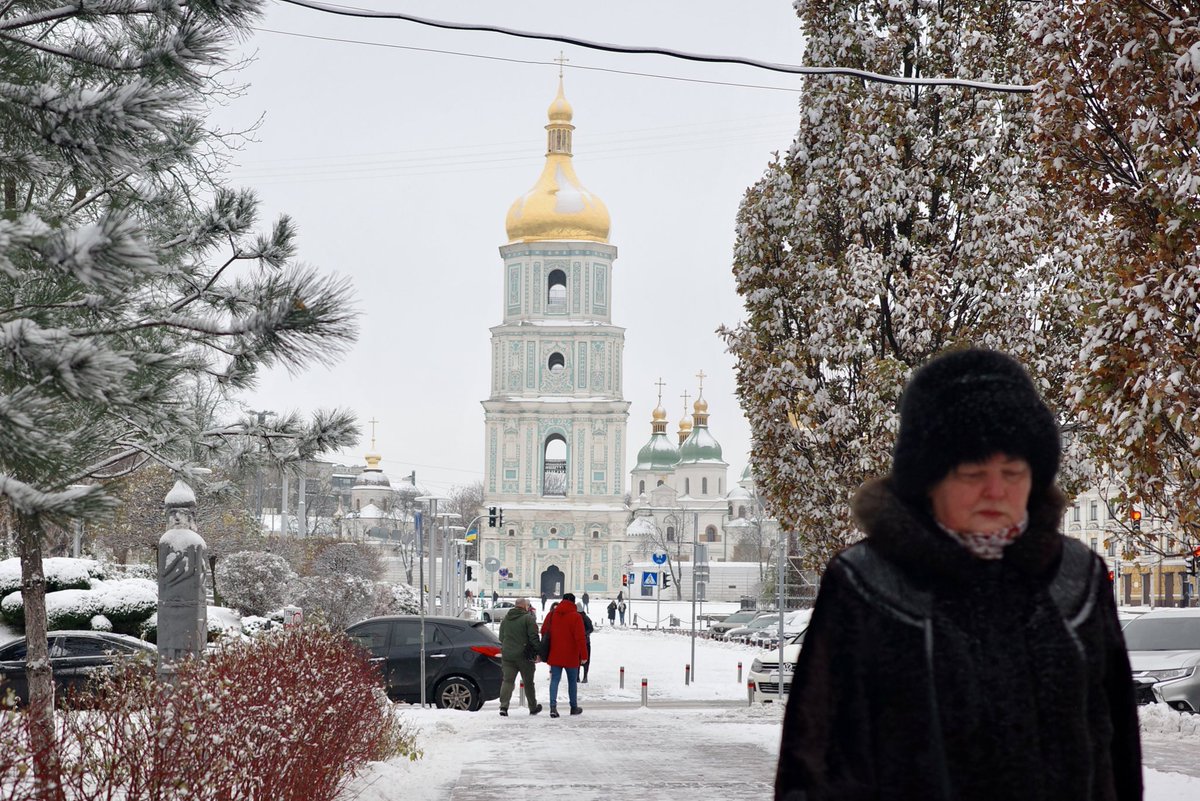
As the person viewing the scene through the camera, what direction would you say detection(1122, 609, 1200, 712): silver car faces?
facing the viewer and to the left of the viewer

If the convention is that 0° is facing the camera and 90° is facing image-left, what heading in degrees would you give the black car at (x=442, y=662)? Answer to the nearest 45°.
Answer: approximately 90°

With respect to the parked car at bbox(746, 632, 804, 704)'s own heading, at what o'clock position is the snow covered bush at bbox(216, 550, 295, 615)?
The snow covered bush is roughly at 3 o'clock from the parked car.

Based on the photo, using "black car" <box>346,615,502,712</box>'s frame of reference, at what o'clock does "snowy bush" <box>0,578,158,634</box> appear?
The snowy bush is roughly at 1 o'clock from the black car.

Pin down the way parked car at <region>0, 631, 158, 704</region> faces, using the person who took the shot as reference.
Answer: facing to the left of the viewer

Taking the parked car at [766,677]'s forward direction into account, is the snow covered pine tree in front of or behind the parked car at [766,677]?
in front

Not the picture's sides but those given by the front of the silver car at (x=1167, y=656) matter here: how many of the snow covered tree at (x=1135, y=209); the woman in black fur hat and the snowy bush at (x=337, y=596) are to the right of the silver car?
1

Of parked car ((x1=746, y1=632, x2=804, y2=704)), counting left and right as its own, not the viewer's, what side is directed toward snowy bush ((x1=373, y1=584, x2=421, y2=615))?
right

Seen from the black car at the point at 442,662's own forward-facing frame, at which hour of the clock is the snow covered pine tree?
The snow covered pine tree is roughly at 9 o'clock from the black car.

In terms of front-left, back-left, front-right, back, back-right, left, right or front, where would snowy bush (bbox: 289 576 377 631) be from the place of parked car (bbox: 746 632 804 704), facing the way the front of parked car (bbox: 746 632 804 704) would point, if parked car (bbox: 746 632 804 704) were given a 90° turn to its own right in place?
front

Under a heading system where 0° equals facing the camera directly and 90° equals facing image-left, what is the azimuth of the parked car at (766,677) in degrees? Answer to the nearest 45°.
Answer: approximately 45°
